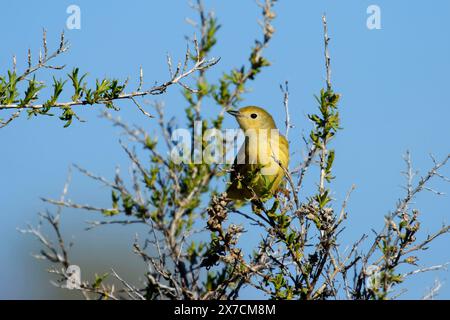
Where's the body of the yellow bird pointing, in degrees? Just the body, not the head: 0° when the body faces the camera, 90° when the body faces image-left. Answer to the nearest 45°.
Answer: approximately 45°
